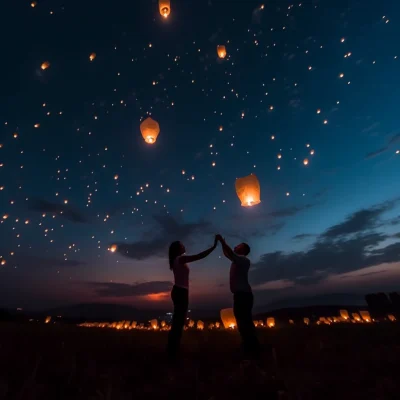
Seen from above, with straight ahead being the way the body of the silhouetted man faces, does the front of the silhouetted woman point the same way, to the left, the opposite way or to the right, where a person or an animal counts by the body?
the opposite way

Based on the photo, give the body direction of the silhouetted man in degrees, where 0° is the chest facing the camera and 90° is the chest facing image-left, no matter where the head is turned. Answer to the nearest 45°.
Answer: approximately 90°

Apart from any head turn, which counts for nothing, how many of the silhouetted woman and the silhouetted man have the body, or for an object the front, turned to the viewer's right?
1

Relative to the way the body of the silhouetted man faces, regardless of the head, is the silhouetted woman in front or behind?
in front

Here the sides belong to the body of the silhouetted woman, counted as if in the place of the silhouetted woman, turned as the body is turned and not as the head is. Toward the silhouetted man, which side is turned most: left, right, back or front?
front

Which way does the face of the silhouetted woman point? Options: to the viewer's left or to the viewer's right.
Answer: to the viewer's right

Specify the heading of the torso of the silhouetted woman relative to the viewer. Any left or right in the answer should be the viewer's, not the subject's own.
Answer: facing to the right of the viewer
